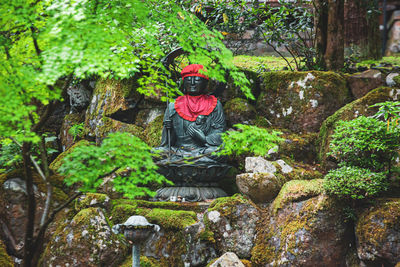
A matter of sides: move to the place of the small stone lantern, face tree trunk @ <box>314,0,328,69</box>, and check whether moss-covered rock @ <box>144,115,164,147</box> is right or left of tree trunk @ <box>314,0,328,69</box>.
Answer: left

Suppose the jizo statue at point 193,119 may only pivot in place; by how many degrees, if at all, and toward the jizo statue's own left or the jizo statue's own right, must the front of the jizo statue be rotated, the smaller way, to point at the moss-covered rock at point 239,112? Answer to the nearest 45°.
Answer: approximately 135° to the jizo statue's own left

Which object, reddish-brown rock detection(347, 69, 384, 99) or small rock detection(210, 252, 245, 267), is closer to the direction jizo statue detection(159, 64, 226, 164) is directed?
the small rock

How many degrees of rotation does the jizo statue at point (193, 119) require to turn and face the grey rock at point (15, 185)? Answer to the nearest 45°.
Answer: approximately 45° to its right

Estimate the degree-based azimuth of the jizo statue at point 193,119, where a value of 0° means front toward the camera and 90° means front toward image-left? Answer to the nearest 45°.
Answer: approximately 0°

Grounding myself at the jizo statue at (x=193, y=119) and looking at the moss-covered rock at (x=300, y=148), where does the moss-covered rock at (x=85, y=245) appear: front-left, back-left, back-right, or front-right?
back-right

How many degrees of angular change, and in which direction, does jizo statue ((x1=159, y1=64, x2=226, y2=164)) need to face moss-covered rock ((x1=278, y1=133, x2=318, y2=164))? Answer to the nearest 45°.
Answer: approximately 90° to its left

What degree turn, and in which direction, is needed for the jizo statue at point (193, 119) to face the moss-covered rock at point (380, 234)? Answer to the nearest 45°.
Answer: approximately 45° to its left

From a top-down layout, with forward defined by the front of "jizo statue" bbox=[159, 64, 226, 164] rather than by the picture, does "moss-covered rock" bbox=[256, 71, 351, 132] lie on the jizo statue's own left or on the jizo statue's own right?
on the jizo statue's own left

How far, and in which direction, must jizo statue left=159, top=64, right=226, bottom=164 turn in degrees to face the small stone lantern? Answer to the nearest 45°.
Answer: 0° — it already faces it

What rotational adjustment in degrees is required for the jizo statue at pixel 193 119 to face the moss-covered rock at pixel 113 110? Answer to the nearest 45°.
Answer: approximately 135° to its right
